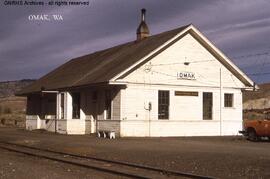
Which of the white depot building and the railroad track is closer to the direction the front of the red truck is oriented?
the white depot building

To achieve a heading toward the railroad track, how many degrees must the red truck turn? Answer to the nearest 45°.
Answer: approximately 90° to its left

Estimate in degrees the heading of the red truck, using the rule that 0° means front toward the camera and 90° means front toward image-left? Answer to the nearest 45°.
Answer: approximately 90°

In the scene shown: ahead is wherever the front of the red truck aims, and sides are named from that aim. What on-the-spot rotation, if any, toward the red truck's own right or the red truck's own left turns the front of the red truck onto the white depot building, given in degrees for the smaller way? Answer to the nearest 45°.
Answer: approximately 45° to the red truck's own right
